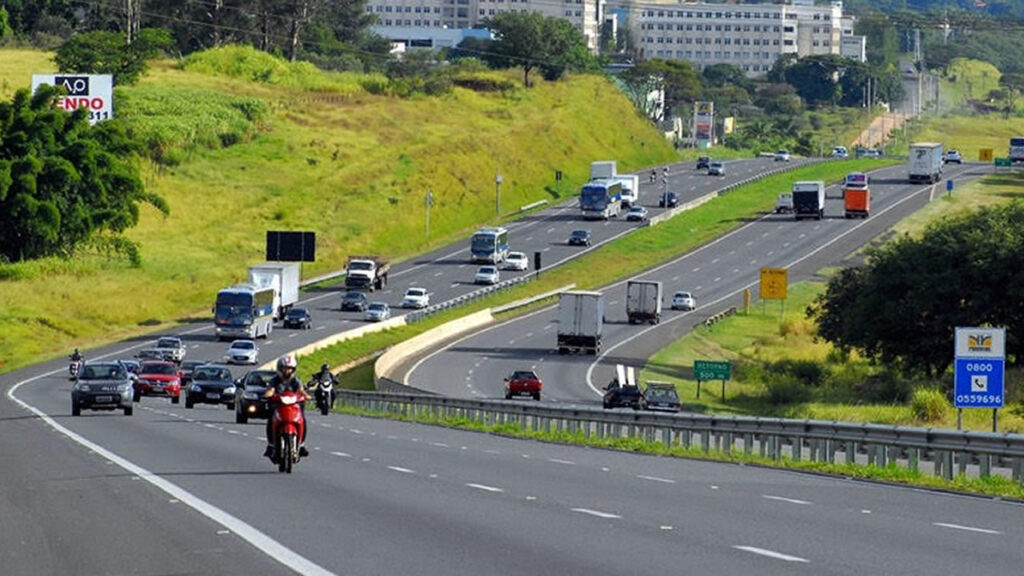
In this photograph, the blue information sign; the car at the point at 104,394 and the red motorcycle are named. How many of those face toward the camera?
3

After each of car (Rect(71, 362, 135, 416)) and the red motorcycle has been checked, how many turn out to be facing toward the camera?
2

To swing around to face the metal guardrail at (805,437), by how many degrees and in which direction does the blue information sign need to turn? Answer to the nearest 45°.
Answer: approximately 90° to its right

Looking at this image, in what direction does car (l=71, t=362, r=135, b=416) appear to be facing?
toward the camera

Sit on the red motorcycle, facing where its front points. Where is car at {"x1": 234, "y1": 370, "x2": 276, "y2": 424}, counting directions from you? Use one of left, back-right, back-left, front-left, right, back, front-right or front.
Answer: back

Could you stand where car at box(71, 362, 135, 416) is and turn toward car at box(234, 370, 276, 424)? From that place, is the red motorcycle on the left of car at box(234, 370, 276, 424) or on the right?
right

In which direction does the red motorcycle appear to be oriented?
toward the camera

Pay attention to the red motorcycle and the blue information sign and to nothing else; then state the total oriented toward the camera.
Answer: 2

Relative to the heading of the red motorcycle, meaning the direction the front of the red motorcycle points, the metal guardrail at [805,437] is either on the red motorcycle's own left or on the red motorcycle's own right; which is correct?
on the red motorcycle's own left

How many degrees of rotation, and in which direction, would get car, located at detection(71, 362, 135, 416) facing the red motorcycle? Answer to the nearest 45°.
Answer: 0° — it already faces it
